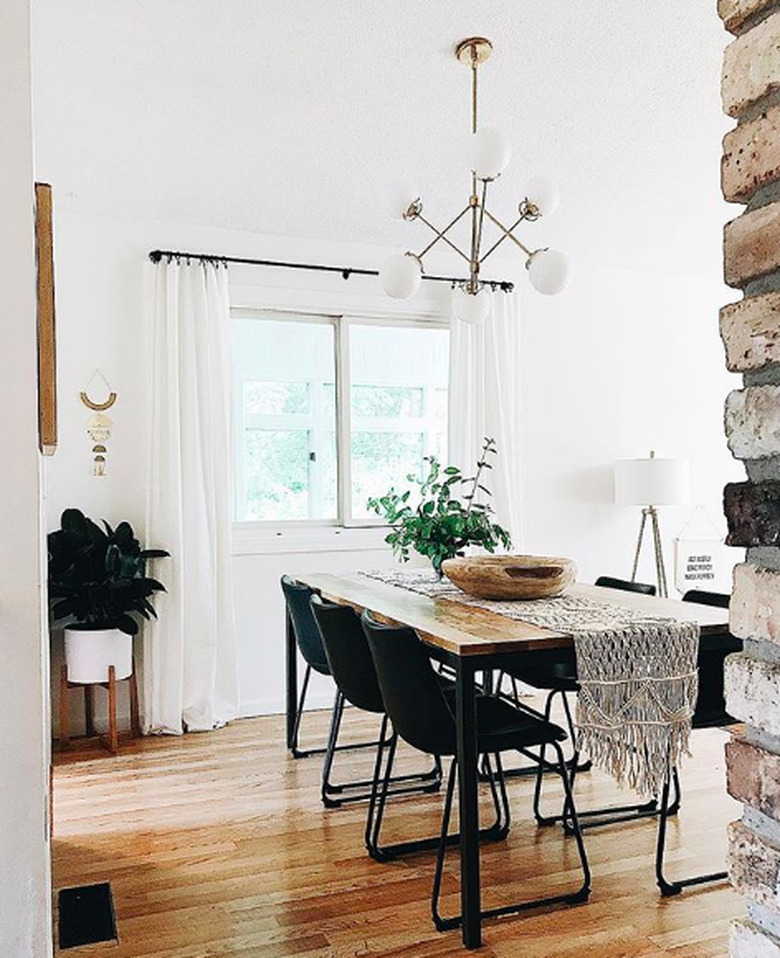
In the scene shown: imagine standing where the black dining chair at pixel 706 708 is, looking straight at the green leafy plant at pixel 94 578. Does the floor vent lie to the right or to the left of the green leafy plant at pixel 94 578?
left

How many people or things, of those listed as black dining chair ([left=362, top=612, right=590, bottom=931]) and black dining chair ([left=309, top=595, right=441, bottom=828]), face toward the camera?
0

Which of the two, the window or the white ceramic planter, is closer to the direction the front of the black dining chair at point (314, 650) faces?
the window

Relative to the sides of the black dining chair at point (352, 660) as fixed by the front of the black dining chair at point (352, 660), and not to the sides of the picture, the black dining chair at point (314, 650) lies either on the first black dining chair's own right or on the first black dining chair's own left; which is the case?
on the first black dining chair's own left

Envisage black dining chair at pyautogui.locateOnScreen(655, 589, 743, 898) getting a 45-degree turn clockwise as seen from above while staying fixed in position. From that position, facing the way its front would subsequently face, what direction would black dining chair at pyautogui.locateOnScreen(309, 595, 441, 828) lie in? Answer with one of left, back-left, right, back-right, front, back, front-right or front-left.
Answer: front

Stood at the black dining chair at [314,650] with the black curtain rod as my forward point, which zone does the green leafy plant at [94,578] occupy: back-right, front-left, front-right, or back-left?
front-left

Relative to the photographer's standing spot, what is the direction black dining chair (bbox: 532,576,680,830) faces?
facing the viewer and to the left of the viewer

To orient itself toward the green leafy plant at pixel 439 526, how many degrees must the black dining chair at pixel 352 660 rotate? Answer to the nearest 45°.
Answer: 0° — it already faces it

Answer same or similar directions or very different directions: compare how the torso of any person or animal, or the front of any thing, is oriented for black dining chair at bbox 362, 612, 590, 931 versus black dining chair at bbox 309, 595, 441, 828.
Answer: same or similar directions

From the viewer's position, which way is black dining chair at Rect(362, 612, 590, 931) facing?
facing away from the viewer and to the right of the viewer

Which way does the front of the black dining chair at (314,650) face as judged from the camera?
facing away from the viewer and to the right of the viewer

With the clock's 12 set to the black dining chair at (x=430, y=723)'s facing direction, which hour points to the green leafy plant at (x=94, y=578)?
The green leafy plant is roughly at 9 o'clock from the black dining chair.

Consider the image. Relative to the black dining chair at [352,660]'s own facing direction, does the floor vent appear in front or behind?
behind

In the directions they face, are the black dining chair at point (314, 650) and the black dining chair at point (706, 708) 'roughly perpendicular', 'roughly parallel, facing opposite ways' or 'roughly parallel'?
roughly parallel, facing opposite ways
